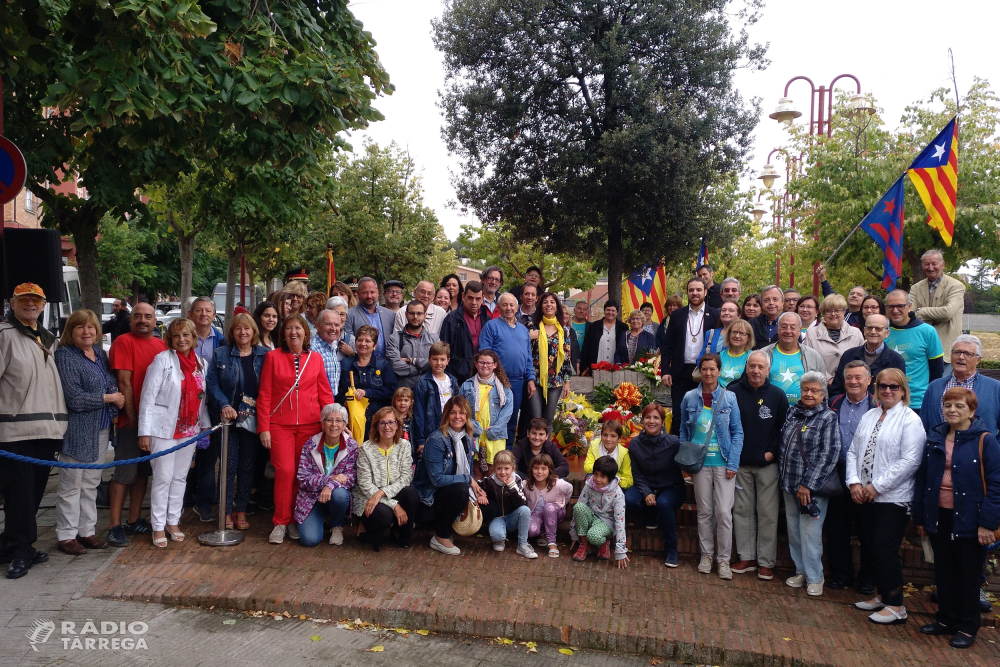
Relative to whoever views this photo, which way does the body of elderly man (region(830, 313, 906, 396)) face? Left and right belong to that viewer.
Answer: facing the viewer

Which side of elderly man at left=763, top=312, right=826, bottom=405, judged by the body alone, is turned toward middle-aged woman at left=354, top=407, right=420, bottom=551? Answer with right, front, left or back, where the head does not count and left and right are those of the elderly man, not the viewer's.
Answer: right

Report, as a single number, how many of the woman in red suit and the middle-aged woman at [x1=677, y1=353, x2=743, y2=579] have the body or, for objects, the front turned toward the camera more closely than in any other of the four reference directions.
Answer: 2

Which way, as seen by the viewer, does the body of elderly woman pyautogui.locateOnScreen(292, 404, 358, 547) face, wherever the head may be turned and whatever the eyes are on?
toward the camera

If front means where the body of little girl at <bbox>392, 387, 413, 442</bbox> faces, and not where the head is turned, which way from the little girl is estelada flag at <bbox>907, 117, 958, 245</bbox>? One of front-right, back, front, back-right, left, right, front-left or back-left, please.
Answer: left

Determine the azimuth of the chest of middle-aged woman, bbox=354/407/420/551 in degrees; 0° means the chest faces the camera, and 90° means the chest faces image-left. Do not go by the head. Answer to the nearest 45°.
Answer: approximately 0°

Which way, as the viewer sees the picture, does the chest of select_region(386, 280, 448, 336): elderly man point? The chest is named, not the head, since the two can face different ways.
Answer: toward the camera

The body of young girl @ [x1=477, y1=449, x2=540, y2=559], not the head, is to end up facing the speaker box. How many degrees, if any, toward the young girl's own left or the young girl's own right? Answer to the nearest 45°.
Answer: approximately 90° to the young girl's own right

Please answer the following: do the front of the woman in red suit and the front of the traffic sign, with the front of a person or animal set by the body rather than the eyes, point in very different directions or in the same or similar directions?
same or similar directions
